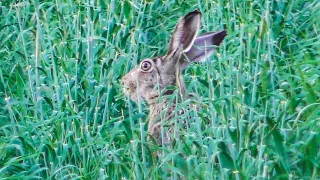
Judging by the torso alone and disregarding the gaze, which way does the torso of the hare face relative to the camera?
to the viewer's left
